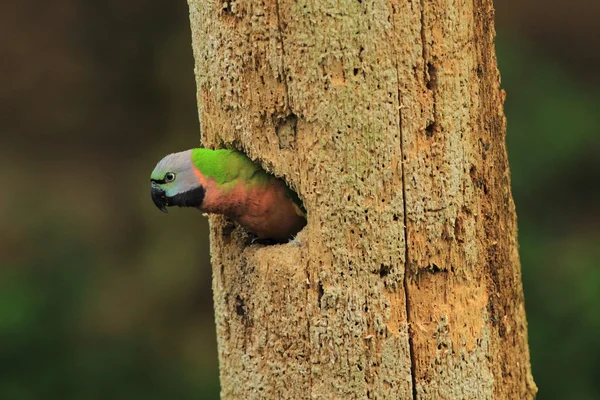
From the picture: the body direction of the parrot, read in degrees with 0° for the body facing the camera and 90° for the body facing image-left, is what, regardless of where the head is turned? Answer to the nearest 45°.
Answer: approximately 90°
